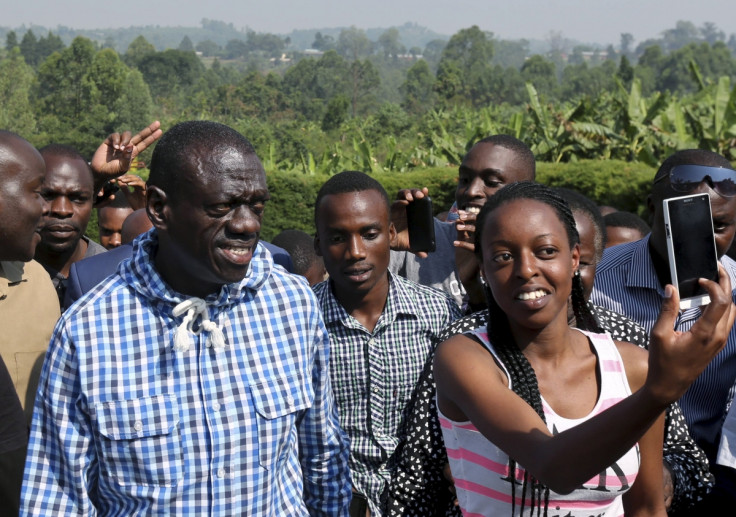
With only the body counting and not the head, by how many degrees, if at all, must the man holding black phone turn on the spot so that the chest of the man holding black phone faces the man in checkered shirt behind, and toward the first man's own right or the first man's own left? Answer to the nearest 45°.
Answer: approximately 45° to the first man's own left

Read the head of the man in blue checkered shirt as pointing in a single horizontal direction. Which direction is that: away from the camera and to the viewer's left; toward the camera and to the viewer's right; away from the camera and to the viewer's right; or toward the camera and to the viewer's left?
toward the camera and to the viewer's right

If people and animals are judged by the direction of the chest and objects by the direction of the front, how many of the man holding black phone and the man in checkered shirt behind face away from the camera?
0

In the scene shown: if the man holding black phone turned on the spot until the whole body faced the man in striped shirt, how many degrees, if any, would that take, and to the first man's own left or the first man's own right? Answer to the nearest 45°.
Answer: approximately 90° to the first man's own left

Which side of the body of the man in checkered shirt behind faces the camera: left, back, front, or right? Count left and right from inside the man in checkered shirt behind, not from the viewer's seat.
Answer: front

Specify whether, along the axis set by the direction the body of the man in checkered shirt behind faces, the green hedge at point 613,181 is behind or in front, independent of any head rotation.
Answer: behind

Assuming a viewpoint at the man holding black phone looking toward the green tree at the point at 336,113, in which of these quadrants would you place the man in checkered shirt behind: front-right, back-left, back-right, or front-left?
back-left

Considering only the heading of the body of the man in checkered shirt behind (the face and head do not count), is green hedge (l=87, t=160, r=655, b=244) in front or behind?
behind

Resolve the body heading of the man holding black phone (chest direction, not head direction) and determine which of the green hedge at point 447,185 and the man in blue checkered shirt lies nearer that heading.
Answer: the man in blue checkered shirt

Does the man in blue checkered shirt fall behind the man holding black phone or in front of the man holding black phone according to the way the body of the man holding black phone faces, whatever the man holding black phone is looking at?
in front

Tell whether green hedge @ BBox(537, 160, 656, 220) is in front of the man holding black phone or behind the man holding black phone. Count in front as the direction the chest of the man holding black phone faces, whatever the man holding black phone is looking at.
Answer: behind

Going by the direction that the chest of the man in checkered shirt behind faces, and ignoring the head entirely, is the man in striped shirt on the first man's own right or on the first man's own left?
on the first man's own left

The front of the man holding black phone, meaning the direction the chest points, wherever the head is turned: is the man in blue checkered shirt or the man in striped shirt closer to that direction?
the man in blue checkered shirt

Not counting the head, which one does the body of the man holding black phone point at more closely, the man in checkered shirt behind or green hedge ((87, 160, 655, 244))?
the man in checkered shirt behind

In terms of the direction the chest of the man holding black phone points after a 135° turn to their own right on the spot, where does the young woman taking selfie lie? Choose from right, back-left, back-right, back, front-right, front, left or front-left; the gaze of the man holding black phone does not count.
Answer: back

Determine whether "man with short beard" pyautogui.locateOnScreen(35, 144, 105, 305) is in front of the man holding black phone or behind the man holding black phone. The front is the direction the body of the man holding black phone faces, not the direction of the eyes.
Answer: in front

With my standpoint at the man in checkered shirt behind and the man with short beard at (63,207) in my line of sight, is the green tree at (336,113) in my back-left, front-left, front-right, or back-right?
front-right
